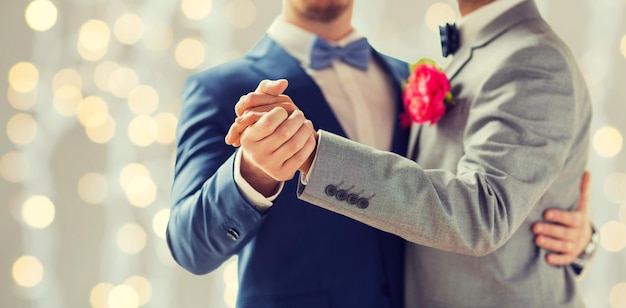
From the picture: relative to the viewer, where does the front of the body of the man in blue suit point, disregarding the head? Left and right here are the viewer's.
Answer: facing the viewer and to the right of the viewer
